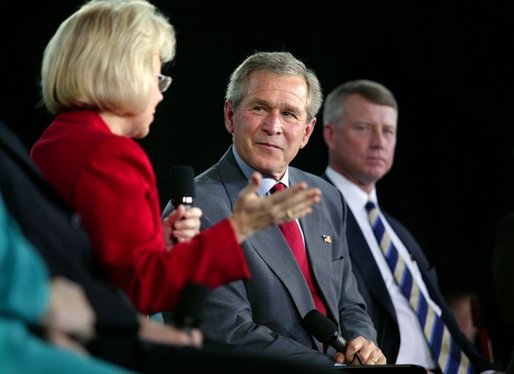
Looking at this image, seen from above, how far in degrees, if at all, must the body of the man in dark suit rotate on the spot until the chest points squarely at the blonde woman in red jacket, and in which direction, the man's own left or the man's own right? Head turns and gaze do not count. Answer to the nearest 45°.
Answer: approximately 45° to the man's own right

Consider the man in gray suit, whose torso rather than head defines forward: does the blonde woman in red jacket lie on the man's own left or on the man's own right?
on the man's own right

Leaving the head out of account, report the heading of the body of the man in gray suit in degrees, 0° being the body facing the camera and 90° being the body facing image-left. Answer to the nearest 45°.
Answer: approximately 315°

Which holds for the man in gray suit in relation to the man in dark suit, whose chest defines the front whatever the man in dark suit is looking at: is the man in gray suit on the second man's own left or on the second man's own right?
on the second man's own right

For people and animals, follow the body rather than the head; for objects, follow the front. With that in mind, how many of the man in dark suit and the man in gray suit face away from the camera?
0

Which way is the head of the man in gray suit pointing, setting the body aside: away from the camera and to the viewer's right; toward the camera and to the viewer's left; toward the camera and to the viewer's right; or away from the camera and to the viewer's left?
toward the camera and to the viewer's left

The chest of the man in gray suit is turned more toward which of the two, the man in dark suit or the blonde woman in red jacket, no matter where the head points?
the blonde woman in red jacket

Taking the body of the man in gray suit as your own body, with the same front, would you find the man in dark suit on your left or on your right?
on your left
